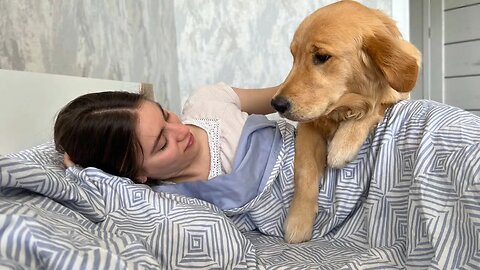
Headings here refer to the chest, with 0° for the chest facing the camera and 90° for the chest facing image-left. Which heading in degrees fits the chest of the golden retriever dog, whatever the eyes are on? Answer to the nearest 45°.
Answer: approximately 45°
